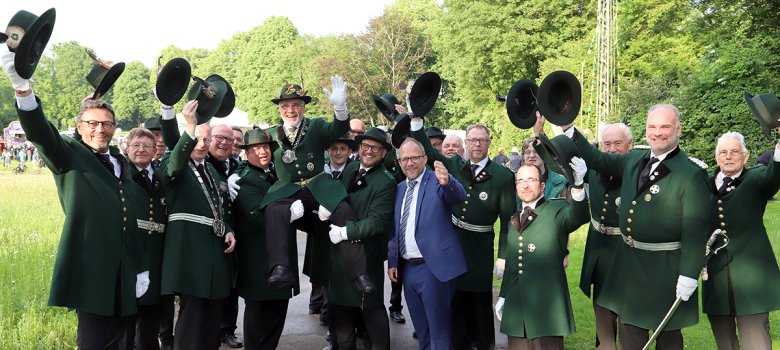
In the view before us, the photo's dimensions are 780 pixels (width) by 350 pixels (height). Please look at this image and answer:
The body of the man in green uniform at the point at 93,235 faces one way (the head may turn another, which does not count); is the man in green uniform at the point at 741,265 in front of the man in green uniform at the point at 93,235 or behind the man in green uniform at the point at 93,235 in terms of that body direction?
in front

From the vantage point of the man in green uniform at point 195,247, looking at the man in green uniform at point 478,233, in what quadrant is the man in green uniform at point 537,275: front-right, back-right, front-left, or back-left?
front-right

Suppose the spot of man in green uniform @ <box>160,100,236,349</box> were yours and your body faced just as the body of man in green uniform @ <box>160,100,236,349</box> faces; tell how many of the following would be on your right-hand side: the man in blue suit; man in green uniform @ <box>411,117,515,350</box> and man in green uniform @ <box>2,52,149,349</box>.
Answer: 1

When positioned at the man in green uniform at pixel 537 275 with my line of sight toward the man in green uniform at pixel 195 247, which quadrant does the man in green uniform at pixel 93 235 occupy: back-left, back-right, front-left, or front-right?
front-left

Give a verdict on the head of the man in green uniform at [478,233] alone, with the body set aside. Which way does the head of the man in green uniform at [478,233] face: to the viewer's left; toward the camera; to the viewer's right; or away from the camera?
toward the camera

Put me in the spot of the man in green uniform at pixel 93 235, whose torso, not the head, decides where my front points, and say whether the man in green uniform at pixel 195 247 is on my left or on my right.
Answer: on my left

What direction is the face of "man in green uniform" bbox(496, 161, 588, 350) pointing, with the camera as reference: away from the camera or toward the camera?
toward the camera

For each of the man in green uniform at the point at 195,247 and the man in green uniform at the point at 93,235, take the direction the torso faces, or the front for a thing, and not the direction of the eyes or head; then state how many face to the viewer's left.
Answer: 0

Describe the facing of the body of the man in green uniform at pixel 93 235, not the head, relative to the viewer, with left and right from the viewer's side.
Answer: facing the viewer and to the right of the viewer

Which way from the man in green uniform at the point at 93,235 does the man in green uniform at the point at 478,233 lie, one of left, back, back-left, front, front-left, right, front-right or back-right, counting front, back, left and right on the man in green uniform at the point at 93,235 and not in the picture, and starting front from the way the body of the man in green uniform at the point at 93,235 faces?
front-left

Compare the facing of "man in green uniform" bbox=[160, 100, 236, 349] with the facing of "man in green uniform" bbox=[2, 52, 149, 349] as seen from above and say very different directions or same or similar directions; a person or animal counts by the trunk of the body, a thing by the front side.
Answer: same or similar directions

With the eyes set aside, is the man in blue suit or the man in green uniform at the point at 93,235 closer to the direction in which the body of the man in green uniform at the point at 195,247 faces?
the man in blue suit

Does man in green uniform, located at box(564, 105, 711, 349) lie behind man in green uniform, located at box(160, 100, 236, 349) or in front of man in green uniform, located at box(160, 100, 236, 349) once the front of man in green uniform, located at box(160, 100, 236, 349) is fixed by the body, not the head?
in front

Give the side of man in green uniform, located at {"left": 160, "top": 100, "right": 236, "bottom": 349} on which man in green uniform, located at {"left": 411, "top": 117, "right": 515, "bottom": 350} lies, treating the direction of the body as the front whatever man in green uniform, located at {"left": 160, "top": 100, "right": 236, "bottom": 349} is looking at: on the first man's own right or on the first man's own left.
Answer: on the first man's own left

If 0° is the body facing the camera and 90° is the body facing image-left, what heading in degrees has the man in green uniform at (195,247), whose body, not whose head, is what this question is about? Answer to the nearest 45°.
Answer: approximately 315°

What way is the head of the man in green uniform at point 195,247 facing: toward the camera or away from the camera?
toward the camera

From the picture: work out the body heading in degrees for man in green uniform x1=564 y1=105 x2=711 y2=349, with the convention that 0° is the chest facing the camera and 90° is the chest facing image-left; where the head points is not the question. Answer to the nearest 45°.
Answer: approximately 45°

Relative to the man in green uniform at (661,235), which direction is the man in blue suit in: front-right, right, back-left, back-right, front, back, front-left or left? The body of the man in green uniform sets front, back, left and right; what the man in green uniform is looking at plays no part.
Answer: front-right
